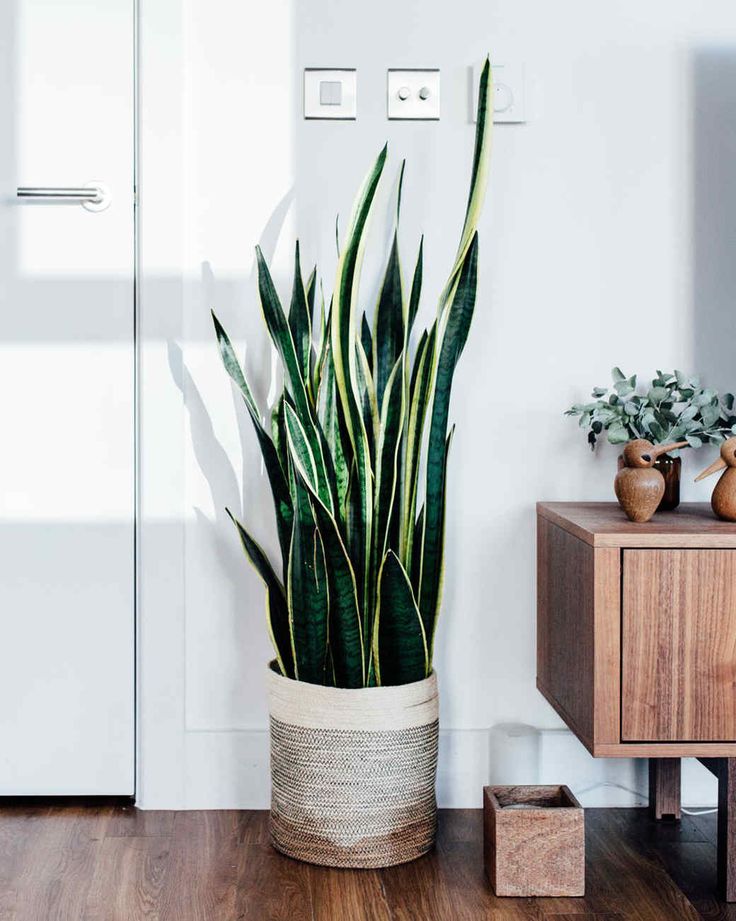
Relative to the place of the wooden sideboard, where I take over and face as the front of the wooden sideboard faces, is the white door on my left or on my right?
on my right

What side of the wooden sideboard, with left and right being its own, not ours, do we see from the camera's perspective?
front
